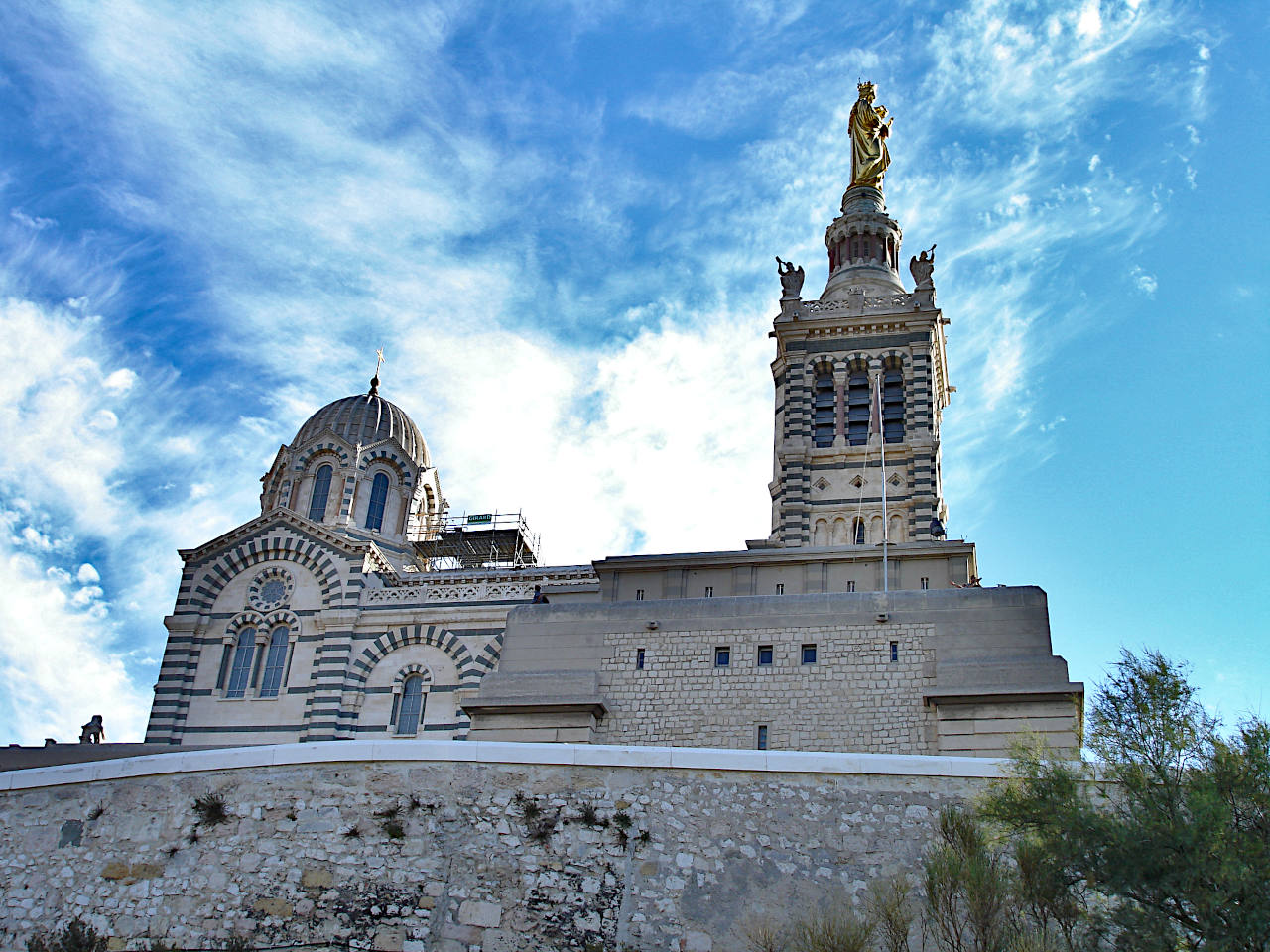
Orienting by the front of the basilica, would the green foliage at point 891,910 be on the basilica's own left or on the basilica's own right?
on the basilica's own right

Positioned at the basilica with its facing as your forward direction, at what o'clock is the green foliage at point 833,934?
The green foliage is roughly at 3 o'clock from the basilica.

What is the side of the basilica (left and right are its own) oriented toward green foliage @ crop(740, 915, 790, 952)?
right

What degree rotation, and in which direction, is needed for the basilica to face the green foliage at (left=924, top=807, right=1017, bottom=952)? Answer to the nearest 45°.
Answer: approximately 90° to its right

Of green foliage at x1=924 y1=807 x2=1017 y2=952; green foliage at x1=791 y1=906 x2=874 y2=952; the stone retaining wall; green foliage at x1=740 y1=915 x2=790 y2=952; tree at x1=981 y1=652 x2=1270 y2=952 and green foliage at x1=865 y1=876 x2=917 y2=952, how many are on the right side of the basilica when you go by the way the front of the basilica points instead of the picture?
6

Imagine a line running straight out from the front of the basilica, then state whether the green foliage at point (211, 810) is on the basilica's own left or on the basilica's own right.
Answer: on the basilica's own right

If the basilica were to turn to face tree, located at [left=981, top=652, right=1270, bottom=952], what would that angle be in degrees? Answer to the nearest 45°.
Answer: approximately 90° to its right

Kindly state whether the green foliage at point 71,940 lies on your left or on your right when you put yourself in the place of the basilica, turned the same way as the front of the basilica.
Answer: on your right

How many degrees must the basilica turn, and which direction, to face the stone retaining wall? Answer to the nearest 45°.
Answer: approximately 90° to its right

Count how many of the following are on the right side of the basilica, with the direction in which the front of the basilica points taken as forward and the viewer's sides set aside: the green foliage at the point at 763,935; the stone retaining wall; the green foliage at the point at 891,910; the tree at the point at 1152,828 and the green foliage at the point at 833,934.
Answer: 5

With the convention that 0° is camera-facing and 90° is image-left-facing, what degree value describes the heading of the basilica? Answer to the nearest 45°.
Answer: approximately 270°
